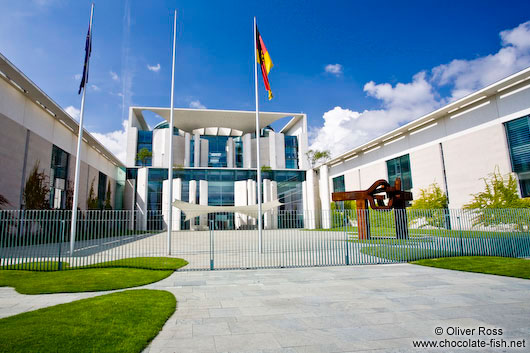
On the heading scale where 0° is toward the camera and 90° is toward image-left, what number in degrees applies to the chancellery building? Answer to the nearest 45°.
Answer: approximately 0°

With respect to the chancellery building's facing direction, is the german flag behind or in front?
in front

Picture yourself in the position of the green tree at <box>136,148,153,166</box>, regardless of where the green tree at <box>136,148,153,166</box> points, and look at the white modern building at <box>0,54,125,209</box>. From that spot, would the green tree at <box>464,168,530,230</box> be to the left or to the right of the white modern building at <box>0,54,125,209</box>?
left

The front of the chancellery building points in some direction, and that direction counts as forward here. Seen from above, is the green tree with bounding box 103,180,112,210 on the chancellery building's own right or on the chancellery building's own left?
on the chancellery building's own right

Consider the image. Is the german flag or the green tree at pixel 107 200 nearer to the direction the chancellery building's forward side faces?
the german flag
